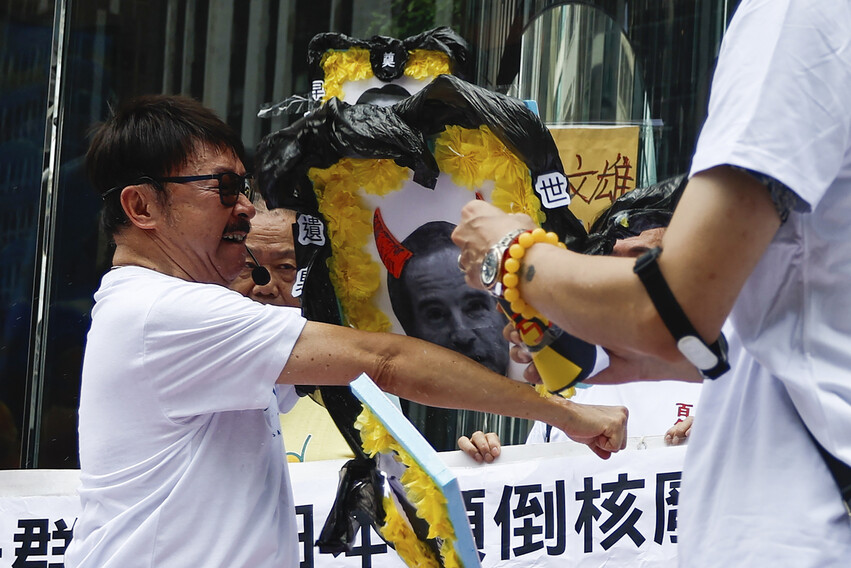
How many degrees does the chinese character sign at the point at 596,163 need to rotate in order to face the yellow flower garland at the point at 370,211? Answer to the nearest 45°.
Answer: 0° — it already faces it

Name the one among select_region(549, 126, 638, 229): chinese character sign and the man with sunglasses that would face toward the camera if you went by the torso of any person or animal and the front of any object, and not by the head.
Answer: the chinese character sign

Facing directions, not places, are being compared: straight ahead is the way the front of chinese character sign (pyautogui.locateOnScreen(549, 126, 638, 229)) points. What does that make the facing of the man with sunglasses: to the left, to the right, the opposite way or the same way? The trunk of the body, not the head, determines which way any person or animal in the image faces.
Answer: to the left

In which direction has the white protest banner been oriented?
toward the camera

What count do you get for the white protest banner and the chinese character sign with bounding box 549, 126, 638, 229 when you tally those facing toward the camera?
2

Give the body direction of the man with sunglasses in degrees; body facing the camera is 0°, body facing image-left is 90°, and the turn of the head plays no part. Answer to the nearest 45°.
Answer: approximately 270°

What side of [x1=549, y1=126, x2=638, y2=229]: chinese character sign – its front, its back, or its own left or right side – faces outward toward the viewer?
front

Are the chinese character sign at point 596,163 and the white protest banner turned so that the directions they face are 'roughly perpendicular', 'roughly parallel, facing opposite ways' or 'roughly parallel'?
roughly parallel

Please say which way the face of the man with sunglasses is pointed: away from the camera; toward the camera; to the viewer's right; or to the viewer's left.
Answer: to the viewer's right

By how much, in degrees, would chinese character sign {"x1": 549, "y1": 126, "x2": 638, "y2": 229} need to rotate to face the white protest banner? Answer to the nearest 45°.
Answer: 0° — it already faces it
